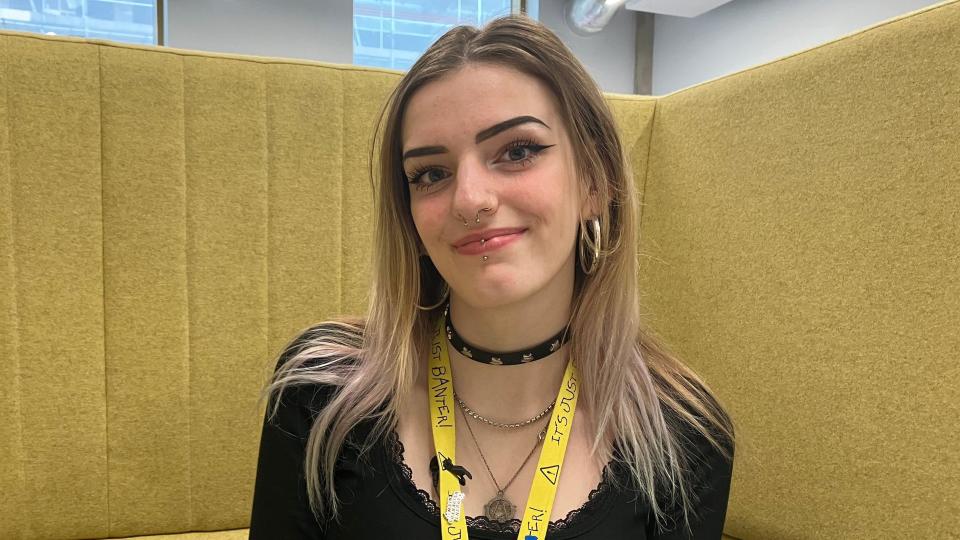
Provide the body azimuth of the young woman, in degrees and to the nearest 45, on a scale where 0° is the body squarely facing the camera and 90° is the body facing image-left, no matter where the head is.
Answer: approximately 0°
